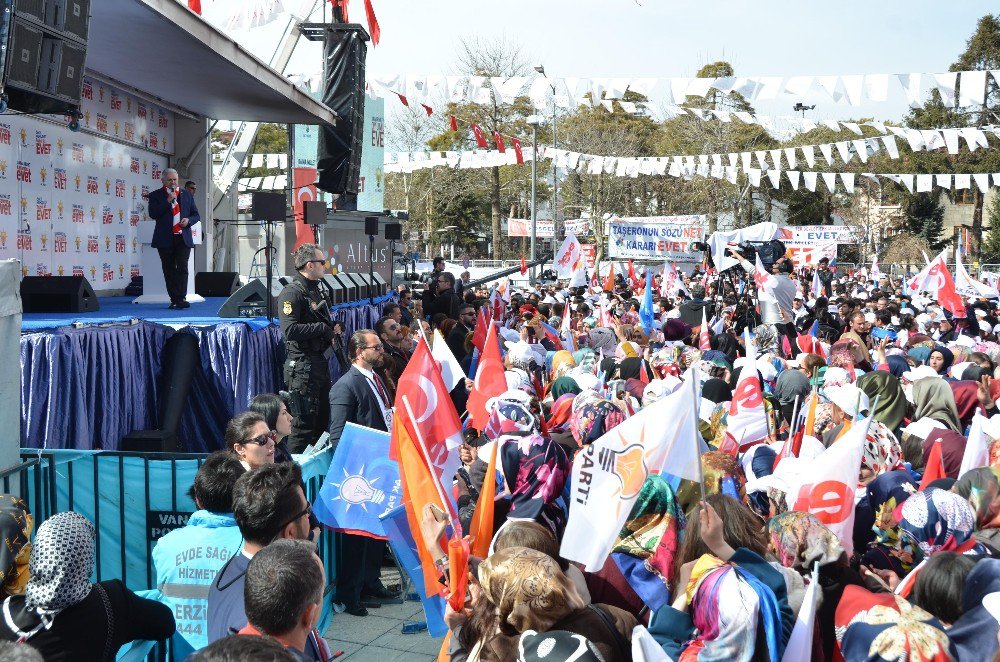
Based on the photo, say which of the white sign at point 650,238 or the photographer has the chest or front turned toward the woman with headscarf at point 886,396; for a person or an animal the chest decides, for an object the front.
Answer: the white sign

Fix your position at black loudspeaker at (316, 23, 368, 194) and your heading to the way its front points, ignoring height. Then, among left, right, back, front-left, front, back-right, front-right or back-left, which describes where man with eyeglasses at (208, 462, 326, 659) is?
front-right

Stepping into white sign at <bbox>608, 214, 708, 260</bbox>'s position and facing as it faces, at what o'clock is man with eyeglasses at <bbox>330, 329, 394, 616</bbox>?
The man with eyeglasses is roughly at 12 o'clock from the white sign.

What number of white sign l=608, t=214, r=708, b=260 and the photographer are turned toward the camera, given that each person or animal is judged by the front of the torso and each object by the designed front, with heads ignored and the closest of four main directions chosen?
1

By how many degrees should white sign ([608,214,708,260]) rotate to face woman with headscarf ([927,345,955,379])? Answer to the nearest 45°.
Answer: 0° — it already faces them

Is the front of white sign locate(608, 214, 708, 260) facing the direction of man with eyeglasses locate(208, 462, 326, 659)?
yes

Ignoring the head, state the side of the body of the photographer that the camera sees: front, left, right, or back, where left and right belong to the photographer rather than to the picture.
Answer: left

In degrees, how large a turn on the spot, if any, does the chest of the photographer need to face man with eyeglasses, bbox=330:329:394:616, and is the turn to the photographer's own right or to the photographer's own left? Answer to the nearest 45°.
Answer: approximately 90° to the photographer's own left

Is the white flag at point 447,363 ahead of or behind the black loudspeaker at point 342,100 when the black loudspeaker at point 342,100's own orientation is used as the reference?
ahead

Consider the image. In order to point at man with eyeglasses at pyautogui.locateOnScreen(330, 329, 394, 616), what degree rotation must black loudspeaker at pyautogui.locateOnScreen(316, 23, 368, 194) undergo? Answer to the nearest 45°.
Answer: approximately 45° to its right

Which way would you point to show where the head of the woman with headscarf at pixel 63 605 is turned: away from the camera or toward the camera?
away from the camera

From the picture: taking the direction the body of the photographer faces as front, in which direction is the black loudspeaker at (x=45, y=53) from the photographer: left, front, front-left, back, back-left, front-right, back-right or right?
front-left
